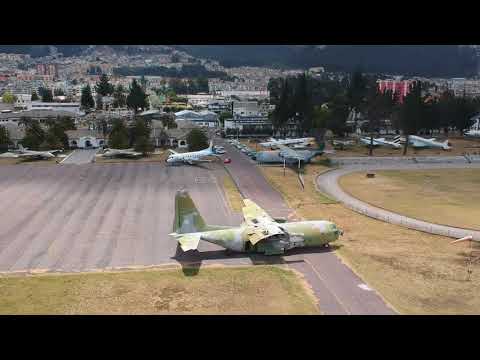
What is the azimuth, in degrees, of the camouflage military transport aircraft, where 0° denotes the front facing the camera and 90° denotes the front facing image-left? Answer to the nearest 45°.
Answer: approximately 270°
